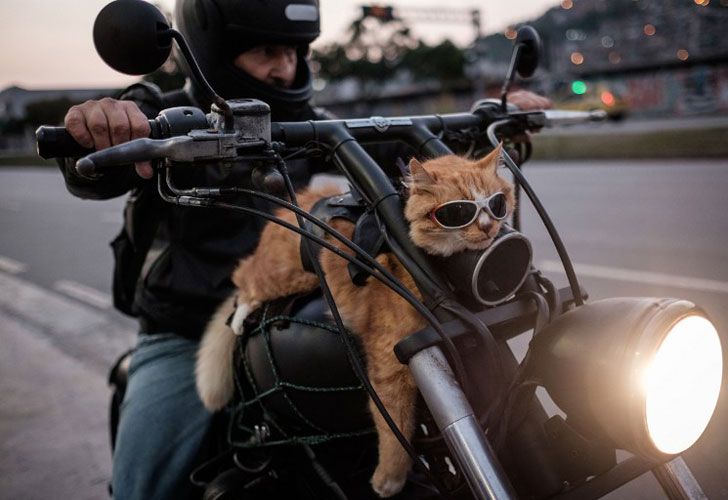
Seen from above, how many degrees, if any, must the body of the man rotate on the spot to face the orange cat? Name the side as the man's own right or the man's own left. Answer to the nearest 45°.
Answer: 0° — they already face it

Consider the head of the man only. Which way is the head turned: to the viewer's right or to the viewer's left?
to the viewer's right

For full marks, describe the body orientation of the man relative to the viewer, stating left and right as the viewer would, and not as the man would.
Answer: facing the viewer and to the right of the viewer

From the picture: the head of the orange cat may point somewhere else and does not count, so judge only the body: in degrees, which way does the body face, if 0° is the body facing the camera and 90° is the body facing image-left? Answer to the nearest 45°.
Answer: approximately 315°

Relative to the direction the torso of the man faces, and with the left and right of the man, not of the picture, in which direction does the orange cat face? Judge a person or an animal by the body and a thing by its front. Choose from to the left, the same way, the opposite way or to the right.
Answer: the same way

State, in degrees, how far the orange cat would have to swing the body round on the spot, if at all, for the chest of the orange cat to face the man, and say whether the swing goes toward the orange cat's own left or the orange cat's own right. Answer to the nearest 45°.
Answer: approximately 180°

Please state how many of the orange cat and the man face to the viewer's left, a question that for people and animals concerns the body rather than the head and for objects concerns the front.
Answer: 0
